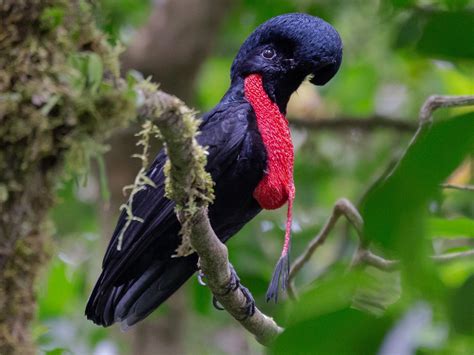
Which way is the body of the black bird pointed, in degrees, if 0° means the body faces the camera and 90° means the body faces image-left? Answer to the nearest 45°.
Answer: approximately 270°

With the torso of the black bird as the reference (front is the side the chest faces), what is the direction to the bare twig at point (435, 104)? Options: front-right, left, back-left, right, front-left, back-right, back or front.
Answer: front

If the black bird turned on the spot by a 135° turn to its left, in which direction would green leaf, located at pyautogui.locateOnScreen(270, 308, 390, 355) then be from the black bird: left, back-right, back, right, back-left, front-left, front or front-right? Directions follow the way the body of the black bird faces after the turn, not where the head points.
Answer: back-left
